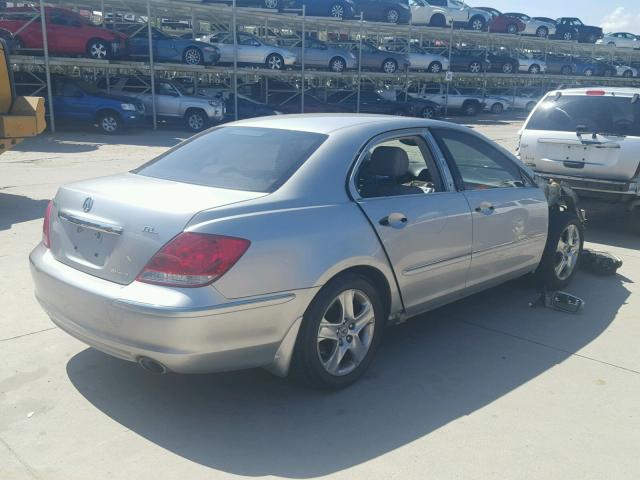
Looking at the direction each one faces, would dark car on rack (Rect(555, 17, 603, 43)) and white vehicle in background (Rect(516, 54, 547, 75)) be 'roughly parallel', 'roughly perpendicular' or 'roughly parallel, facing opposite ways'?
roughly parallel

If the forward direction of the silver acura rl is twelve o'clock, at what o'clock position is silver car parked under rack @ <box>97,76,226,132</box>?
The silver car parked under rack is roughly at 10 o'clock from the silver acura rl.

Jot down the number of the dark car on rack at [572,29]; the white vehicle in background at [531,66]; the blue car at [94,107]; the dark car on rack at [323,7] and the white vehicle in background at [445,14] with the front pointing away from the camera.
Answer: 0

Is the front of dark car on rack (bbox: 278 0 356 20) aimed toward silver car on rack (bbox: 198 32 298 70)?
no

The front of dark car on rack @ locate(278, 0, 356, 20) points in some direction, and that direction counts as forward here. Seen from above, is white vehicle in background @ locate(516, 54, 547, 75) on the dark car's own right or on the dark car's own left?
on the dark car's own left

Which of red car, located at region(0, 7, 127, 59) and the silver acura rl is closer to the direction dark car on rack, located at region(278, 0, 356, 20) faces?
the silver acura rl

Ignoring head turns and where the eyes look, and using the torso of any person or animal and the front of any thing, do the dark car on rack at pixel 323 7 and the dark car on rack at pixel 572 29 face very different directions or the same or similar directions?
same or similar directions

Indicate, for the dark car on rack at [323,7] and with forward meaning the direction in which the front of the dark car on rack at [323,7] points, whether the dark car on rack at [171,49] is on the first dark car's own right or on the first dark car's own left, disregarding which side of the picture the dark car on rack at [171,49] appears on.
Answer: on the first dark car's own right

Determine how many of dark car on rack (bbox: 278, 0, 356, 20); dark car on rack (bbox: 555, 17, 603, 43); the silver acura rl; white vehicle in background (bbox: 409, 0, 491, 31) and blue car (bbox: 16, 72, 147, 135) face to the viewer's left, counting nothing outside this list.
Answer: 0

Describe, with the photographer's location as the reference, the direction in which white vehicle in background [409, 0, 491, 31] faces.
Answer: facing the viewer and to the right of the viewer

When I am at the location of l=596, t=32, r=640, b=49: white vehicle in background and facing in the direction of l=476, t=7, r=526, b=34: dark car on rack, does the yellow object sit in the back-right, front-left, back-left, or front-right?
front-left

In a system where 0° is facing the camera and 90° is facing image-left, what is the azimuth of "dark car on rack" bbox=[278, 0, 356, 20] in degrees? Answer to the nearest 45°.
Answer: approximately 315°

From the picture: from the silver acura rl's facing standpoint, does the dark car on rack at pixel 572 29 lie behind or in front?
in front

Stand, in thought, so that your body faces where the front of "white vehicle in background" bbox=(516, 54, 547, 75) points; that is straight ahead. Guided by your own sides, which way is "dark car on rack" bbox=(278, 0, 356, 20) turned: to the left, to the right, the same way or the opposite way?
the same way

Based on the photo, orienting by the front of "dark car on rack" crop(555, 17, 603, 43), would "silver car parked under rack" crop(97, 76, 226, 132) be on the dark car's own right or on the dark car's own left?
on the dark car's own right
